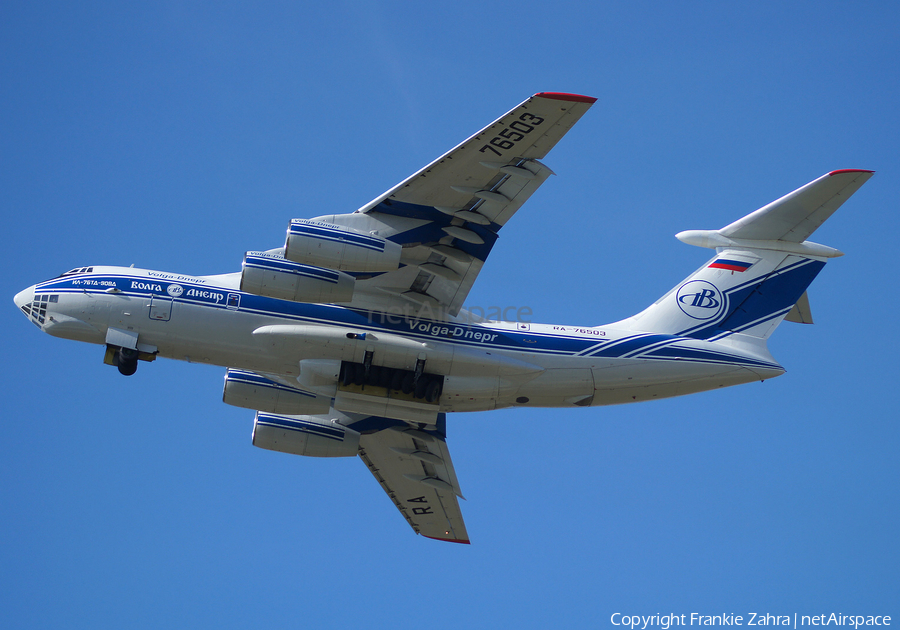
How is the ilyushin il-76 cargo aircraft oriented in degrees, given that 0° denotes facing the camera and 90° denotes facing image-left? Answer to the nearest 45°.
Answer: approximately 90°
